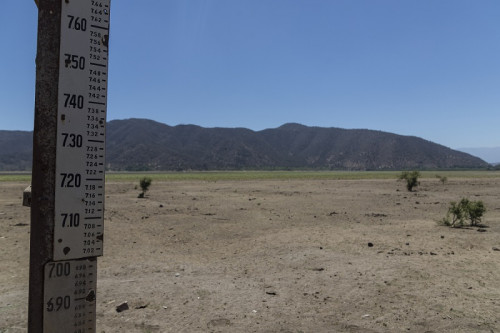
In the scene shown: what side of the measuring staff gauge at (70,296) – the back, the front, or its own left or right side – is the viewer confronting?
front
